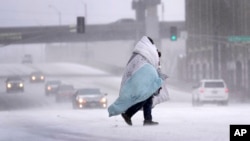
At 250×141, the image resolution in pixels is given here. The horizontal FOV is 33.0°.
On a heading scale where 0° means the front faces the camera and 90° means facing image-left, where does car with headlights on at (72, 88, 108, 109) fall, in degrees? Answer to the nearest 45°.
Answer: approximately 0°

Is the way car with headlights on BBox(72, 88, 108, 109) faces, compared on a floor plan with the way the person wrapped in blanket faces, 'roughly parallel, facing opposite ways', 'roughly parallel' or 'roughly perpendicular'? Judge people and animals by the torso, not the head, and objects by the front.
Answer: roughly perpendicular

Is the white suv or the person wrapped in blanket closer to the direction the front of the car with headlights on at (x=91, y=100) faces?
the person wrapped in blanket

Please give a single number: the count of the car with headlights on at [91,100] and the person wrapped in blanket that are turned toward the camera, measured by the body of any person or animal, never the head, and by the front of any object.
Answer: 1

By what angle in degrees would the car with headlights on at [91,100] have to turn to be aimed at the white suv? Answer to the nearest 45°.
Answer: approximately 90° to its left

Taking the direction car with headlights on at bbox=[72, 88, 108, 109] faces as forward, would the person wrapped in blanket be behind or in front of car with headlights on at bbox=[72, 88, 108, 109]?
in front
